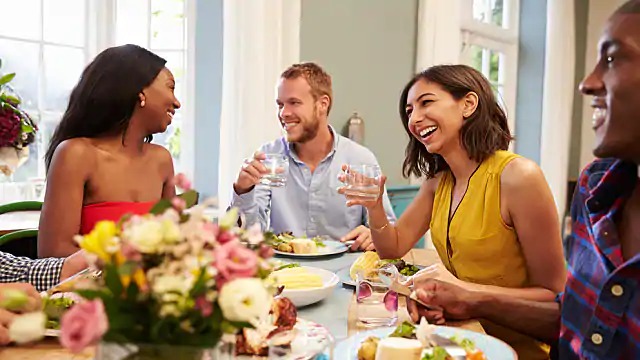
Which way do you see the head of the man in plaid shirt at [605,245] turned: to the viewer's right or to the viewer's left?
to the viewer's left

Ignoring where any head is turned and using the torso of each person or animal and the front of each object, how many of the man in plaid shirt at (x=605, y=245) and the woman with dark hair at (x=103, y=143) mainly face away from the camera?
0

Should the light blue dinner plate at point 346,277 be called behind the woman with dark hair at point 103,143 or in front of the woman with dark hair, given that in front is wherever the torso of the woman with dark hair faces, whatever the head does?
in front

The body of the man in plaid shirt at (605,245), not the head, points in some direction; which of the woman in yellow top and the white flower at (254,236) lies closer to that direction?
the white flower

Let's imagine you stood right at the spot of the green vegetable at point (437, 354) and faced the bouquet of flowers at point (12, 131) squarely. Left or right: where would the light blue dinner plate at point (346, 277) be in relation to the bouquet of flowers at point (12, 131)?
right

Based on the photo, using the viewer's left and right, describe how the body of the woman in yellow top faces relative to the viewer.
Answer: facing the viewer and to the left of the viewer

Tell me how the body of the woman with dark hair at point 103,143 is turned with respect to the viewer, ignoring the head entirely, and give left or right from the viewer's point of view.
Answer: facing the viewer and to the right of the viewer

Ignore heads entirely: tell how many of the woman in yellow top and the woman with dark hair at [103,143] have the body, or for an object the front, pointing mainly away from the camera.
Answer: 0

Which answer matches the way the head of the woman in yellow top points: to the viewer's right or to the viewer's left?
to the viewer's left

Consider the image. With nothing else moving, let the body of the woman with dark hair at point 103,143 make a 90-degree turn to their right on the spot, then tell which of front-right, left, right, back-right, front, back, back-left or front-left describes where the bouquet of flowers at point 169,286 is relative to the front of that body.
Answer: front-left

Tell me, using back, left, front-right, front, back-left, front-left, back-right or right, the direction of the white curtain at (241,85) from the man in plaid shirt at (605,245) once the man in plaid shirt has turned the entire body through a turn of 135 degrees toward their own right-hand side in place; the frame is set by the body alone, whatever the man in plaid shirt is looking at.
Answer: front-left

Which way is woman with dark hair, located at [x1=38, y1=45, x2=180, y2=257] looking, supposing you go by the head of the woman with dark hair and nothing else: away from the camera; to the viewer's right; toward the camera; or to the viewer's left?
to the viewer's right

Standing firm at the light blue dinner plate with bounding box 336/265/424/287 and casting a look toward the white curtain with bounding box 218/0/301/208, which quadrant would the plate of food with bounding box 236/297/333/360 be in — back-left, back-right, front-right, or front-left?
back-left

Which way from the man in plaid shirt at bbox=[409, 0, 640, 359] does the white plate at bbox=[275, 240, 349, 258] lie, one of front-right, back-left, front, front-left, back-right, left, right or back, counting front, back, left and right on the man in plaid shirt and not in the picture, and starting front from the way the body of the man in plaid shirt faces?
right

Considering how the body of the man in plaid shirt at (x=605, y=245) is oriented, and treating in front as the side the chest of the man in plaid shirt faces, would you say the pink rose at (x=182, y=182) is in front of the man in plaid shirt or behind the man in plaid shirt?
in front

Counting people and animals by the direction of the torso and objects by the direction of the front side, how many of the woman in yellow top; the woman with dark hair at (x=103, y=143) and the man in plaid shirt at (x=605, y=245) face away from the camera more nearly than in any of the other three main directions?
0

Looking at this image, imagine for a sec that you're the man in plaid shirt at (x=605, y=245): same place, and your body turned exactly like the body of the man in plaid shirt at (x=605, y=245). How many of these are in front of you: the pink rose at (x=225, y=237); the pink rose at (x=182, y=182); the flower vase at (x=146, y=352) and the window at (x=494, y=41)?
3

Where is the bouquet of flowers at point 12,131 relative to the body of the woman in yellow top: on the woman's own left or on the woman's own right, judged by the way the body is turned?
on the woman's own right
